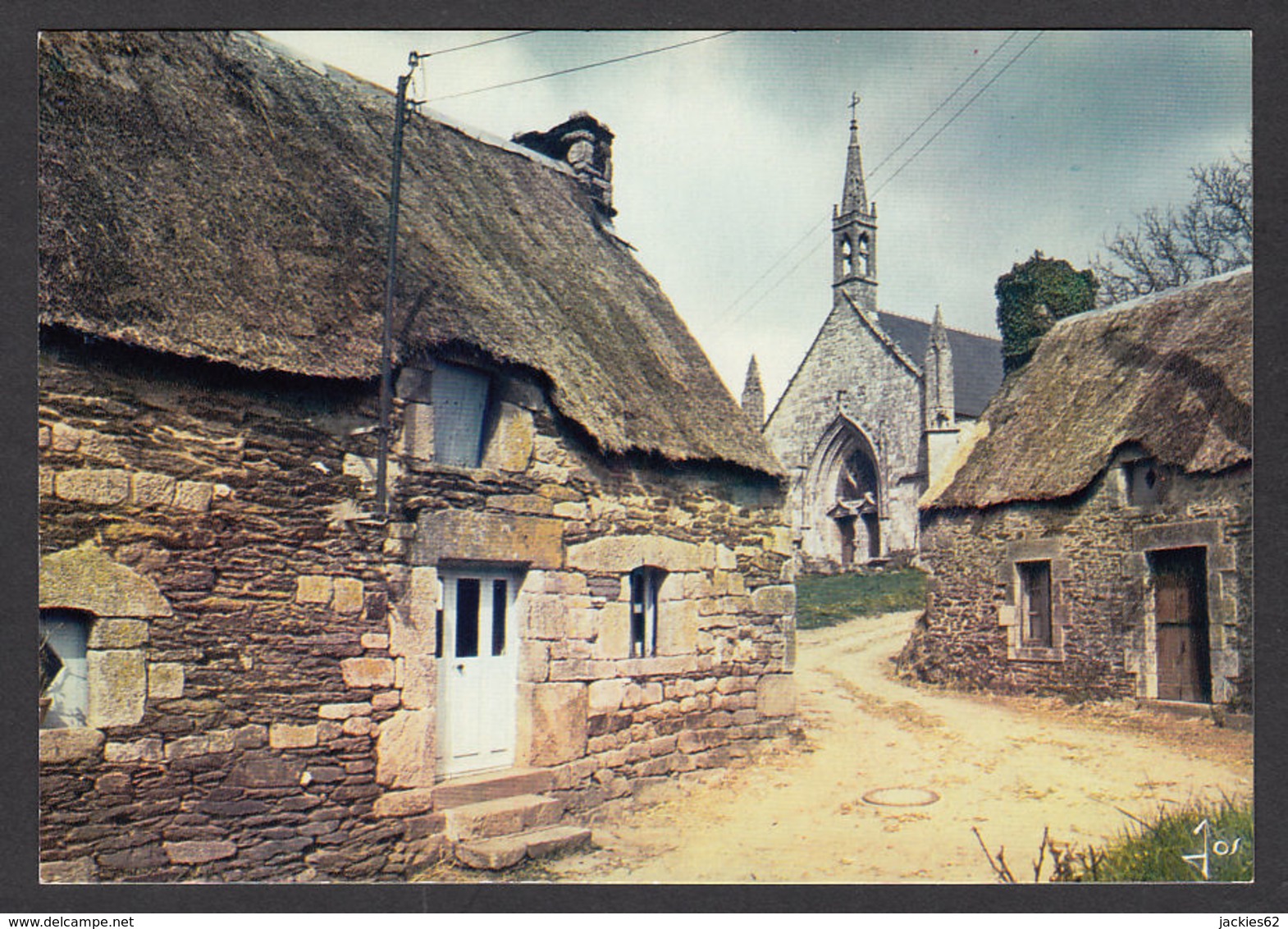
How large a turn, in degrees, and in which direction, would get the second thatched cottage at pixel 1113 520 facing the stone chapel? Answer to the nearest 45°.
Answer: approximately 135° to its right

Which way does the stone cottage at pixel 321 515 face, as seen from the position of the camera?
facing the viewer and to the right of the viewer

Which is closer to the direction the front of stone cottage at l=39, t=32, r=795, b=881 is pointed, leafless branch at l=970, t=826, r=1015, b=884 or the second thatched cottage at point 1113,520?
the leafless branch

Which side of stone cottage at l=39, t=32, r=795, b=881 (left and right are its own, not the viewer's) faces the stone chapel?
left

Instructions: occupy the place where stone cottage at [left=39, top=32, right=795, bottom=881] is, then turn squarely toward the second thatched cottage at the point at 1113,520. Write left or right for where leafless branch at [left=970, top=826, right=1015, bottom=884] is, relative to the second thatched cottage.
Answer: right

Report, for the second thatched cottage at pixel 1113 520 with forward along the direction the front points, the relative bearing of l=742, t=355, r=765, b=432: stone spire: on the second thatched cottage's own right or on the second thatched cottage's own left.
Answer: on the second thatched cottage's own right

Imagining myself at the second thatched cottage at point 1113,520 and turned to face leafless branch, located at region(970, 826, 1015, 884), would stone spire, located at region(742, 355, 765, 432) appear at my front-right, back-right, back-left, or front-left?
back-right

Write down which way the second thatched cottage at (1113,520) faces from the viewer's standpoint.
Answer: facing the viewer and to the left of the viewer

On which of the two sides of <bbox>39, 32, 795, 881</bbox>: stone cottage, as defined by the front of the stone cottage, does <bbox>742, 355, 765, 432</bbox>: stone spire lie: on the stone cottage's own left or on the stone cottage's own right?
on the stone cottage's own left

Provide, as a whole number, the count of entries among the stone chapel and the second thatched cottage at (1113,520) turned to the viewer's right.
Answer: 0
